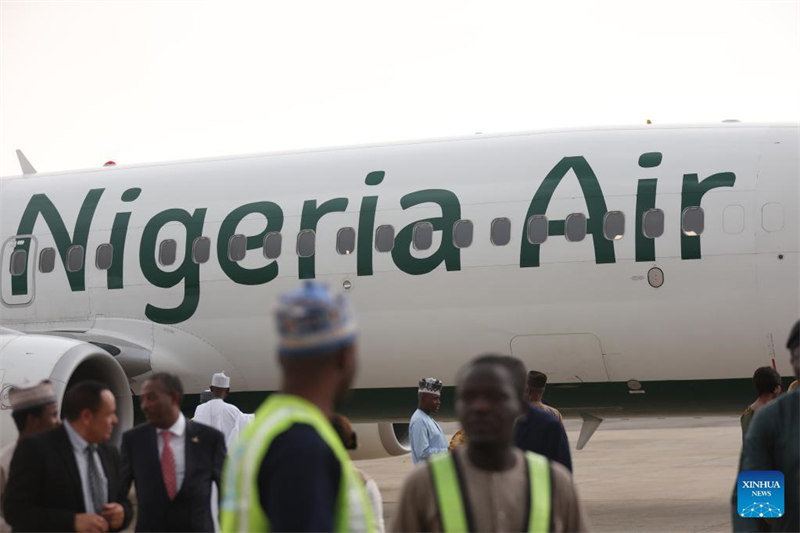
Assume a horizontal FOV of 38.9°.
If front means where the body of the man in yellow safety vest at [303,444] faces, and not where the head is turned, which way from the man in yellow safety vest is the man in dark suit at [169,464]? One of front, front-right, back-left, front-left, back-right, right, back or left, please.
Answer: front-left

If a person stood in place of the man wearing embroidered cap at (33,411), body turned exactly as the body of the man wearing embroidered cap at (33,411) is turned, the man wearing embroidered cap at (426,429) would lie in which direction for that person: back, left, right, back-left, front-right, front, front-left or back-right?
front-left

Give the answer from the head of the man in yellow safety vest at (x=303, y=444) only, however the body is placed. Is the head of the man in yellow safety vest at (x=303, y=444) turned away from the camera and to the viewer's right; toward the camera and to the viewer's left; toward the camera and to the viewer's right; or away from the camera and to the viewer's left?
away from the camera and to the viewer's right

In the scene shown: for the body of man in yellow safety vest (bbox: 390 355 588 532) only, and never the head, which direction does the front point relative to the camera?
toward the camera

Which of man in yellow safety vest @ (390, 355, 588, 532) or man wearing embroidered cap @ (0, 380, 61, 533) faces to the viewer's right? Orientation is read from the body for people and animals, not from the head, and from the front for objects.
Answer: the man wearing embroidered cap

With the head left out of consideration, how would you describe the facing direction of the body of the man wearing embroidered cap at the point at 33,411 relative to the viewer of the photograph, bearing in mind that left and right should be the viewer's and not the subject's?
facing to the right of the viewer

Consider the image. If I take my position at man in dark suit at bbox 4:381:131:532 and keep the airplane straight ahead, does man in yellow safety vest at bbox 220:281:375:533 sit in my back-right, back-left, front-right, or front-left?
back-right

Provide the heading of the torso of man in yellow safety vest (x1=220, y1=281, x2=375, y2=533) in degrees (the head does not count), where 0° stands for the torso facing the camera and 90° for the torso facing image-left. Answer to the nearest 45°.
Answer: approximately 225°
